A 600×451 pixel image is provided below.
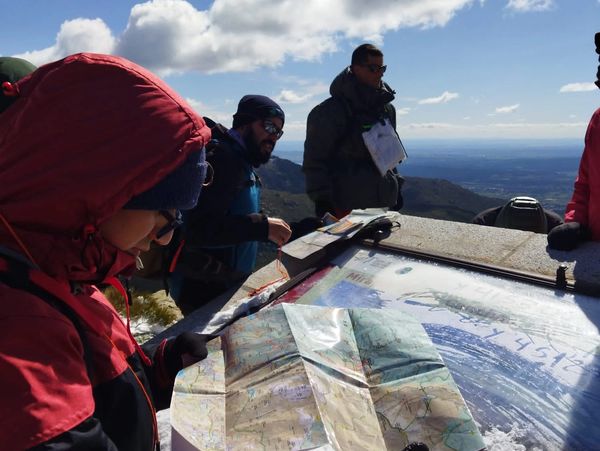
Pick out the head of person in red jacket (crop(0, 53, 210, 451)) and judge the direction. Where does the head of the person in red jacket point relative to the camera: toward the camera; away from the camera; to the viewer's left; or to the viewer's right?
to the viewer's right

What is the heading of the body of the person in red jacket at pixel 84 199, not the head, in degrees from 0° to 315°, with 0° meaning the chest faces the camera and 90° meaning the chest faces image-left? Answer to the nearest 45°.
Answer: approximately 270°

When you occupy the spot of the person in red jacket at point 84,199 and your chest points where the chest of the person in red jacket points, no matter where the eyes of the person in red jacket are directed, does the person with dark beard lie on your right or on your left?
on your left

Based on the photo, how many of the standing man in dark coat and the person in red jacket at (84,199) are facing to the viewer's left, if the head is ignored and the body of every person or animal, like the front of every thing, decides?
0

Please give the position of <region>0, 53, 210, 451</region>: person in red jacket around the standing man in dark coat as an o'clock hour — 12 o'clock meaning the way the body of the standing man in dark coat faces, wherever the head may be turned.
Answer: The person in red jacket is roughly at 2 o'clock from the standing man in dark coat.

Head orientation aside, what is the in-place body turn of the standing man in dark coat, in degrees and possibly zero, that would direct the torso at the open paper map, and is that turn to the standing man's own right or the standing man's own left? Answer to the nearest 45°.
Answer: approximately 45° to the standing man's own right

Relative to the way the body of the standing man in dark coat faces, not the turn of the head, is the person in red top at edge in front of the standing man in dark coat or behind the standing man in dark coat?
in front

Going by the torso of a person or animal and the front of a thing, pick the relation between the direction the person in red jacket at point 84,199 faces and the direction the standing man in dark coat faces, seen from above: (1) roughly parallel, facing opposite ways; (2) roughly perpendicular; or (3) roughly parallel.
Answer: roughly perpendicular

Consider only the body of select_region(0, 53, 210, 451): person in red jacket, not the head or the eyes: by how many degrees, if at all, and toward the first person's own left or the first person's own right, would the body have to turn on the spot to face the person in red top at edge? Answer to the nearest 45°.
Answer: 0° — they already face them

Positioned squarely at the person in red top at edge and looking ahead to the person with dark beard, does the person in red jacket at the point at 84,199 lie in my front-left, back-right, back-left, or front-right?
front-left

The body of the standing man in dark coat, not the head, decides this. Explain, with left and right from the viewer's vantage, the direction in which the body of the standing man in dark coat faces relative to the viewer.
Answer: facing the viewer and to the right of the viewer

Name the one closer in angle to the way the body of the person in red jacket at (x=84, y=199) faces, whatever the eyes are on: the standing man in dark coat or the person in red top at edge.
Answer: the person in red top at edge
